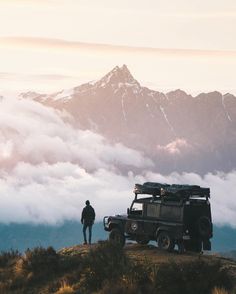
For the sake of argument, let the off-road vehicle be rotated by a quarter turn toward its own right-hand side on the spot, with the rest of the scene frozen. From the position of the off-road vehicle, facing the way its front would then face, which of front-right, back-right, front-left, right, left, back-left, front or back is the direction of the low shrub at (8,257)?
back-left

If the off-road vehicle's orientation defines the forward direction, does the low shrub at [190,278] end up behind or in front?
behind

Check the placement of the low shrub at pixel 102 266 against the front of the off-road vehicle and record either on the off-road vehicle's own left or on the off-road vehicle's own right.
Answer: on the off-road vehicle's own left

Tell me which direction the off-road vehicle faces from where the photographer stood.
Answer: facing away from the viewer and to the left of the viewer
